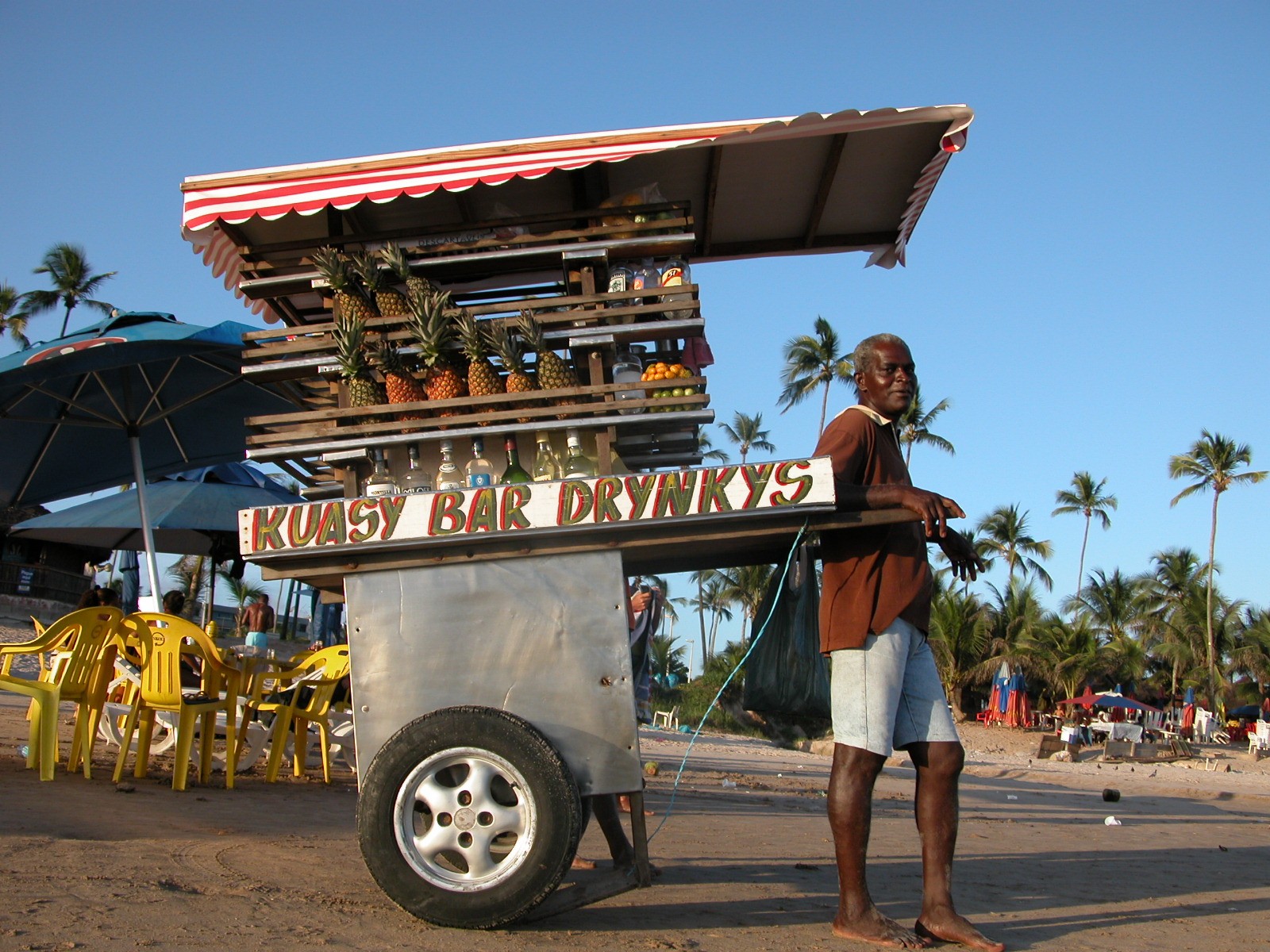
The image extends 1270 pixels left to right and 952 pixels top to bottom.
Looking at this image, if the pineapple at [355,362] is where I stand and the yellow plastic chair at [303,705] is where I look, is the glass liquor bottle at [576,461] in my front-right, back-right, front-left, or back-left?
back-right

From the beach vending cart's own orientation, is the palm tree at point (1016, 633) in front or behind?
behind
